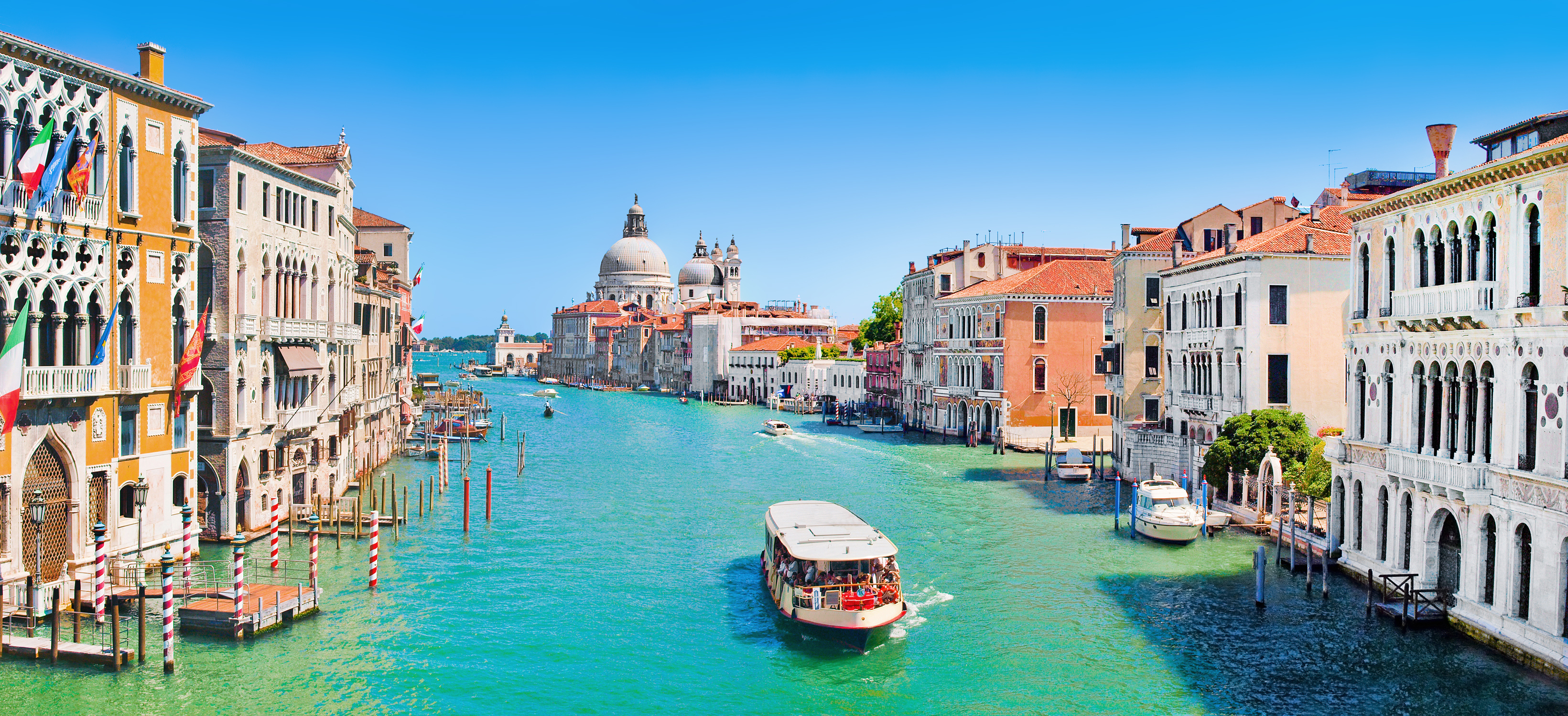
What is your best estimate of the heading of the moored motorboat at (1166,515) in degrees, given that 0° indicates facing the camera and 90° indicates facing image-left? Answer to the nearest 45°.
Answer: approximately 315°

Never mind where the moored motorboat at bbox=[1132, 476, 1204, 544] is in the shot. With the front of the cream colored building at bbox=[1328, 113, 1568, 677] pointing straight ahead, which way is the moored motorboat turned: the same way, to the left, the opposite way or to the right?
to the left

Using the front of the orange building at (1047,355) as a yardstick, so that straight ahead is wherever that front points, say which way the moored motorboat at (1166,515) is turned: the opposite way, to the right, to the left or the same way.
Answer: to the left

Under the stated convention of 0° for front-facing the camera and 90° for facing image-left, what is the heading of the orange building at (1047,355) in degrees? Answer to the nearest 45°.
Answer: approximately 45°
